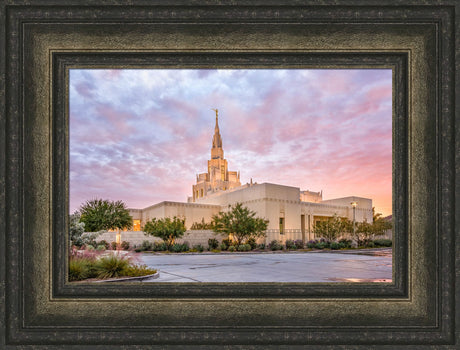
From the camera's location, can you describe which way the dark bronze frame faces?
facing the viewer
